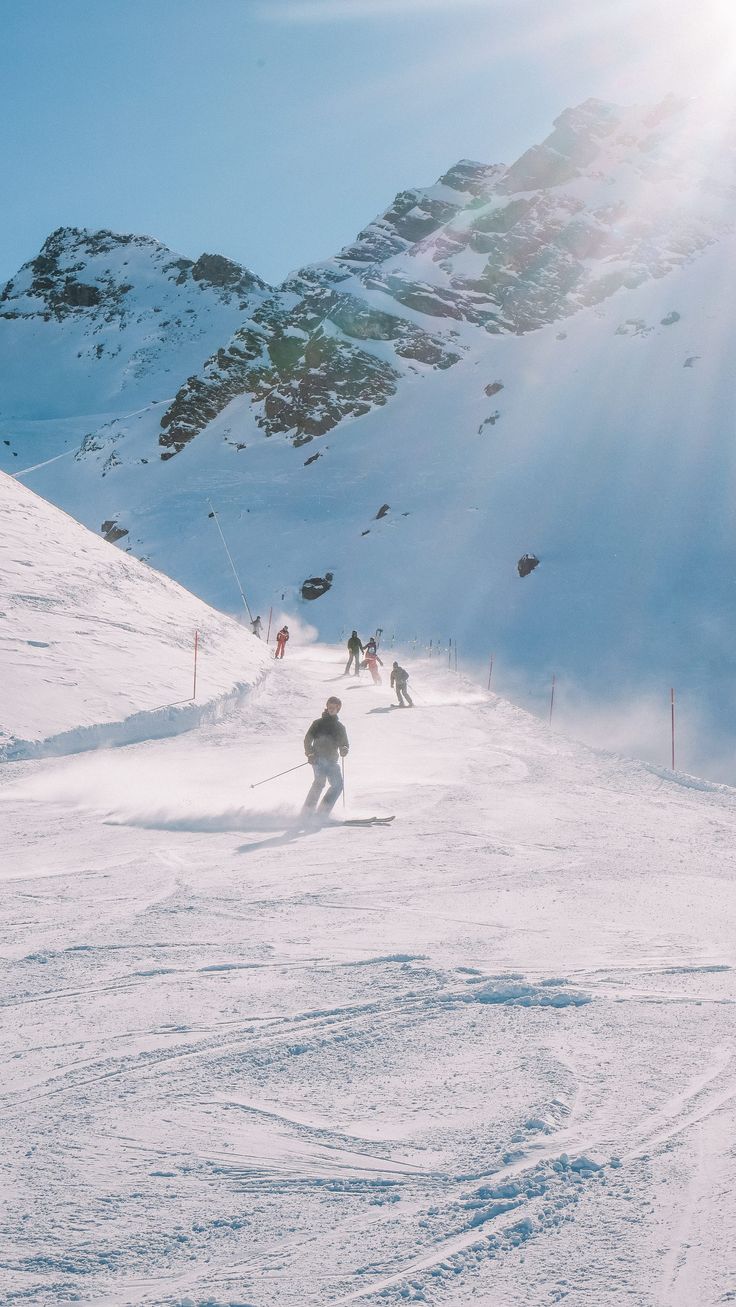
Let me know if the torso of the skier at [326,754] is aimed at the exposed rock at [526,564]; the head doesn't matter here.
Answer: no

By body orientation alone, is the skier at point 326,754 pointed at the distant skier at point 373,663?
no

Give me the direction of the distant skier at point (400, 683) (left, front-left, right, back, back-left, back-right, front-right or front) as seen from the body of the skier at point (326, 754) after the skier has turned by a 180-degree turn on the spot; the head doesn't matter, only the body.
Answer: front-right

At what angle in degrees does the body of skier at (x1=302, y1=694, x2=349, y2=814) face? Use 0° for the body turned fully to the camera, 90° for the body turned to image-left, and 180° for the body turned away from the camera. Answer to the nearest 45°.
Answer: approximately 315°

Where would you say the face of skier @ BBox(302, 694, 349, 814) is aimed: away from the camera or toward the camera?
toward the camera
